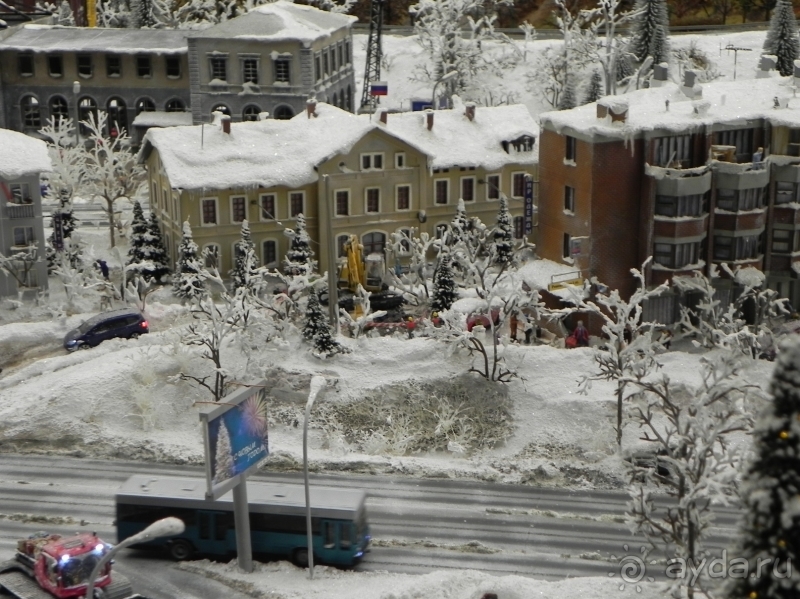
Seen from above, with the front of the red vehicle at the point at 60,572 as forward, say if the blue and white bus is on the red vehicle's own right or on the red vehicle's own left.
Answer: on the red vehicle's own left

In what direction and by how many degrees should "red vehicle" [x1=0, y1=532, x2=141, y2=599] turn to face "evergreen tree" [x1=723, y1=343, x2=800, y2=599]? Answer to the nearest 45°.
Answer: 0° — it already faces it

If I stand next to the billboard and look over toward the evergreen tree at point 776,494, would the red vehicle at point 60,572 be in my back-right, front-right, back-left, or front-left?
back-right

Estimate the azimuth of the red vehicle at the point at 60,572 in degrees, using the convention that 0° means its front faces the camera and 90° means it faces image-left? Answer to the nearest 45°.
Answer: approximately 315°

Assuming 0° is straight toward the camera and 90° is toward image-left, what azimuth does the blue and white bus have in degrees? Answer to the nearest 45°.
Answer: approximately 270°

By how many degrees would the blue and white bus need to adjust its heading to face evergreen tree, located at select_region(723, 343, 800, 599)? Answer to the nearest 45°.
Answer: approximately 45° to its right

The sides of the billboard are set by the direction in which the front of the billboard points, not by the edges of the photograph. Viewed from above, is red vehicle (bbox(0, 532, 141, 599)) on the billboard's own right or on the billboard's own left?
on the billboard's own right

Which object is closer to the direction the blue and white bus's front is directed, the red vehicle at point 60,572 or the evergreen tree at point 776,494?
the evergreen tree
